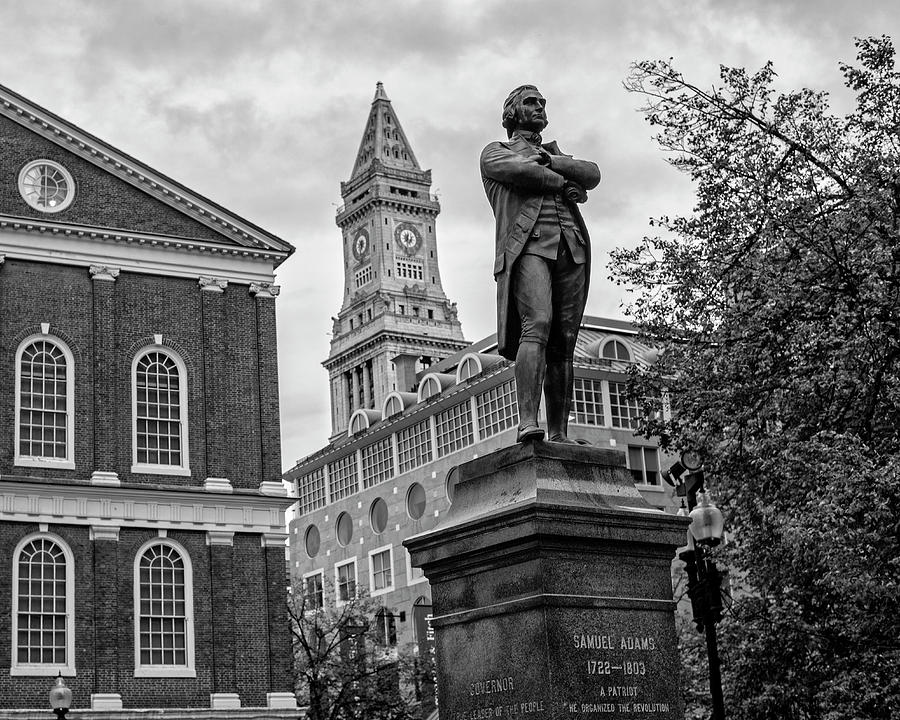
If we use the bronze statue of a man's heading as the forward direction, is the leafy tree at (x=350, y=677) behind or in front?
behind

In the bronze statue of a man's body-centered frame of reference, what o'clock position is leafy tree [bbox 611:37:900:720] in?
The leafy tree is roughly at 8 o'clock from the bronze statue of a man.

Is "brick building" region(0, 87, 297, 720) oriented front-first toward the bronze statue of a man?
yes

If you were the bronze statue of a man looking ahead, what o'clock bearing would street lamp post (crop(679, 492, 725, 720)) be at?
The street lamp post is roughly at 8 o'clock from the bronze statue of a man.
